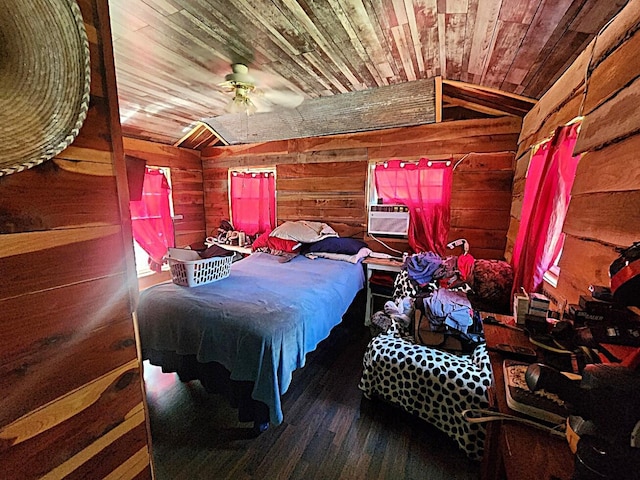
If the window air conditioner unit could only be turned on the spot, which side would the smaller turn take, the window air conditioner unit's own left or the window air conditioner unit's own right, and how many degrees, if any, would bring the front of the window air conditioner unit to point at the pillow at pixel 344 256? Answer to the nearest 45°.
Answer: approximately 45° to the window air conditioner unit's own right

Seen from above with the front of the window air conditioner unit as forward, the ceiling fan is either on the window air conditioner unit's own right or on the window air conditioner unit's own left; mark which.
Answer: on the window air conditioner unit's own right

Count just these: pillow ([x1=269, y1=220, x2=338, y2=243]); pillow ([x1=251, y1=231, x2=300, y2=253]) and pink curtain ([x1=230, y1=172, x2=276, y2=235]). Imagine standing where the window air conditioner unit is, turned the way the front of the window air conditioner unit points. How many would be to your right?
3

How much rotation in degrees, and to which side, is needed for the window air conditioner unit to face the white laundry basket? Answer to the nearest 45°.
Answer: approximately 45° to its right

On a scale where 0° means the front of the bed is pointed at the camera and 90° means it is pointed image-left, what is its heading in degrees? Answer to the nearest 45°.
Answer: approximately 45°

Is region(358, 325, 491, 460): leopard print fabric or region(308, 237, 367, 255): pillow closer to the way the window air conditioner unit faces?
the leopard print fabric

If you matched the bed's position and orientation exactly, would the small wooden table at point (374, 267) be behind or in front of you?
behind

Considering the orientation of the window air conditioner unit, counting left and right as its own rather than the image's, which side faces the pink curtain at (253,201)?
right

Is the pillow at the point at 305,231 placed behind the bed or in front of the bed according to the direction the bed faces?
behind
